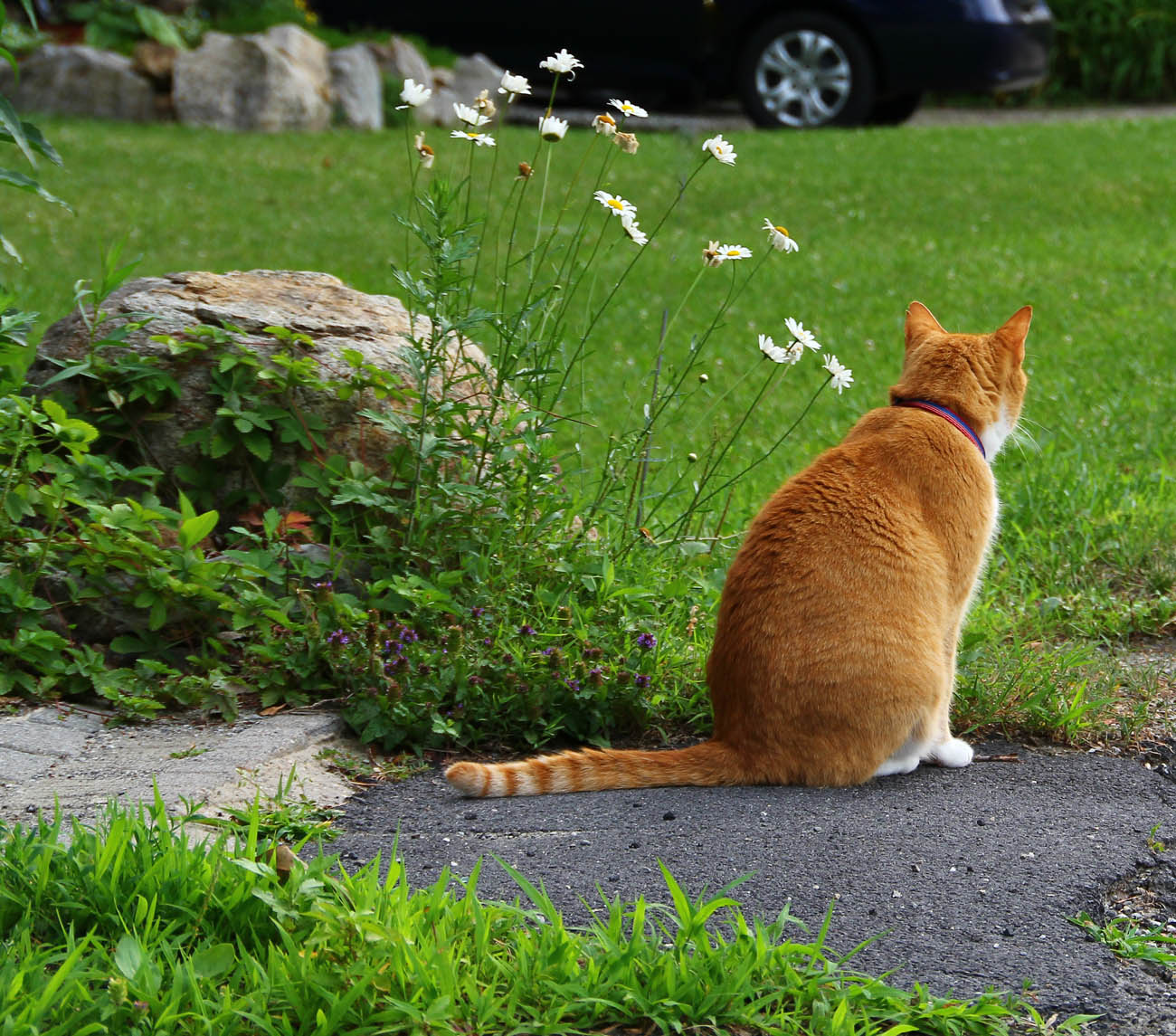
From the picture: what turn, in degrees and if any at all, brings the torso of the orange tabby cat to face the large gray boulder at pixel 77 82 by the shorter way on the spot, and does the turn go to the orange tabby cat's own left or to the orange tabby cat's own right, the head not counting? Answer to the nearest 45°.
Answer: approximately 90° to the orange tabby cat's own left

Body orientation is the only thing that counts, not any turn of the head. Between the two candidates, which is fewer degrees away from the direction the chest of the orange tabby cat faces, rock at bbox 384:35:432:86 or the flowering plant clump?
the rock

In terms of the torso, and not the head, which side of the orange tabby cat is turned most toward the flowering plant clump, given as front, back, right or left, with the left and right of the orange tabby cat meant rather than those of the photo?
left

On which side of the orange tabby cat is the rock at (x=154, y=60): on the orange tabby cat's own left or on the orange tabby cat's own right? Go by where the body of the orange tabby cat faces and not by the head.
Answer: on the orange tabby cat's own left

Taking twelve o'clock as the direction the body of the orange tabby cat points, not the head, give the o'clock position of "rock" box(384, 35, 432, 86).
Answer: The rock is roughly at 10 o'clock from the orange tabby cat.

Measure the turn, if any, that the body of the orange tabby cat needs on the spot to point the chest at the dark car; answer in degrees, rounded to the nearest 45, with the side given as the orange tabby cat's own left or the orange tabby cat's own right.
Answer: approximately 45° to the orange tabby cat's own left

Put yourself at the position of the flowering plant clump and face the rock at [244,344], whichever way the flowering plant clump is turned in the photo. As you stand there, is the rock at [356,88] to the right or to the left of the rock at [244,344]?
right

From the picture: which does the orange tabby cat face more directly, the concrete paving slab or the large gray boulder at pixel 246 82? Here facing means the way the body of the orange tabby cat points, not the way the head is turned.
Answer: the large gray boulder

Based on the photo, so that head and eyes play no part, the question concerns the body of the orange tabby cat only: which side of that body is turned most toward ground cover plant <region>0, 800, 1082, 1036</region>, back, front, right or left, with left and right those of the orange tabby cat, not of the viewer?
back

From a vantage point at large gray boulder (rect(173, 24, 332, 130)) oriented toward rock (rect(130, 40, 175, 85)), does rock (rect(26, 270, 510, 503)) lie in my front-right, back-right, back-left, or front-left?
back-left

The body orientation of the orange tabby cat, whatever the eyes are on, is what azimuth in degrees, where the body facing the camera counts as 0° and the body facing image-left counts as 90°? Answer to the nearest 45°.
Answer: approximately 225°
